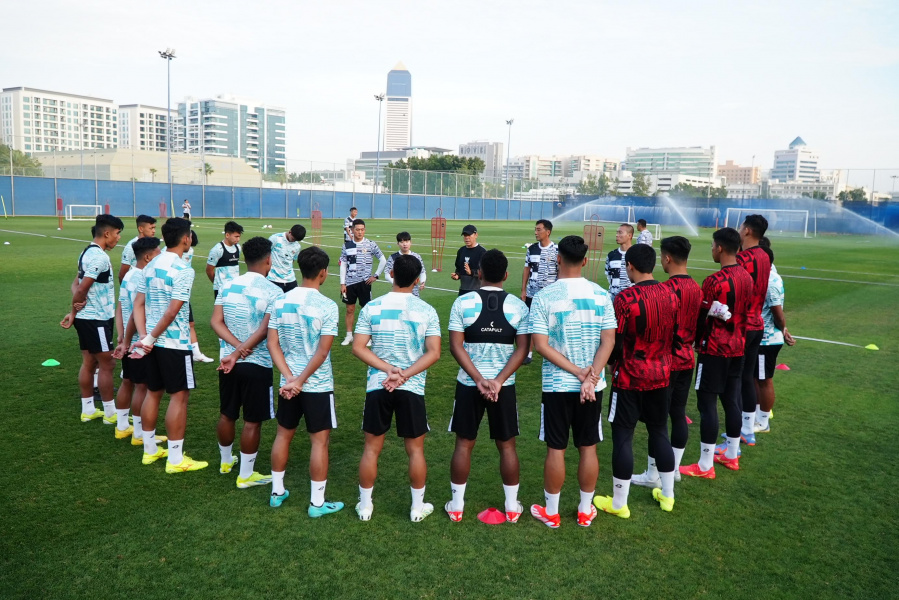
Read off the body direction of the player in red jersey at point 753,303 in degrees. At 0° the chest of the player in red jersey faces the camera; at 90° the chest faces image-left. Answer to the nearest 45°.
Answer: approximately 90°

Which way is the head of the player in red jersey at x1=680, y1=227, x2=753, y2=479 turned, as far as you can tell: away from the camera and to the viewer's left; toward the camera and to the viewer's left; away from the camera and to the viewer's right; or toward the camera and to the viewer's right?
away from the camera and to the viewer's left

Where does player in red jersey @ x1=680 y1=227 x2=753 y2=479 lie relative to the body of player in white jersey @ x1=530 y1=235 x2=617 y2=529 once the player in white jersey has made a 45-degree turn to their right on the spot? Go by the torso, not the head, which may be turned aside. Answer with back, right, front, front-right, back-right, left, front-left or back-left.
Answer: front

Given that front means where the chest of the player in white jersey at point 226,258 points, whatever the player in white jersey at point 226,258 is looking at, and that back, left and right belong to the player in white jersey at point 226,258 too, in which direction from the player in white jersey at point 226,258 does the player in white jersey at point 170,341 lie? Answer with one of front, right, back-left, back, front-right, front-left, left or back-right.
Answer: front-right

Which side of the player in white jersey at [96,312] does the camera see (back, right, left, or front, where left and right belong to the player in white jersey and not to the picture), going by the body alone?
right

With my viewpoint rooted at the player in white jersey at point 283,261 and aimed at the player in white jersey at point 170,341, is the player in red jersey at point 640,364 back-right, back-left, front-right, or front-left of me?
front-left

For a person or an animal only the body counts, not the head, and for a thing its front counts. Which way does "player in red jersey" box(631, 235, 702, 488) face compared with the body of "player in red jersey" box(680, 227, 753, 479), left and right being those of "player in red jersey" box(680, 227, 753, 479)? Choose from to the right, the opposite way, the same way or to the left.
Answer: the same way

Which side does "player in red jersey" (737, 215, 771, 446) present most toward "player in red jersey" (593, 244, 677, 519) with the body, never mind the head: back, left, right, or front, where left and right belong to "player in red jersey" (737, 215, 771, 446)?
left

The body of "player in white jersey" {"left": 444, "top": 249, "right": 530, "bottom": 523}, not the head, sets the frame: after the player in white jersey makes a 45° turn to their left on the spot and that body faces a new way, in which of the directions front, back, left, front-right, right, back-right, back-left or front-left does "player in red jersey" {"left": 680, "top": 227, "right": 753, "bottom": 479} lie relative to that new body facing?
right

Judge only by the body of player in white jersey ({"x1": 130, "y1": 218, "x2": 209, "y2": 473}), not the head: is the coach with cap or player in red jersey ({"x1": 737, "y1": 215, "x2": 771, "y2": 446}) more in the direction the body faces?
the coach with cap

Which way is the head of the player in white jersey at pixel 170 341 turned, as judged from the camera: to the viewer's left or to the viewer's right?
to the viewer's right

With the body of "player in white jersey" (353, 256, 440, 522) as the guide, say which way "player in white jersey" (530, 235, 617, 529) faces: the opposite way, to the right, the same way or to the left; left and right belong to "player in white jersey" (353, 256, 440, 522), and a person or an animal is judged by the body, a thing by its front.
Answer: the same way

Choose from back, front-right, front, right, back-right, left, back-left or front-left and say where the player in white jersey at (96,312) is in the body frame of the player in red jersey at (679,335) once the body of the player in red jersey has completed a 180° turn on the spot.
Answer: back-right

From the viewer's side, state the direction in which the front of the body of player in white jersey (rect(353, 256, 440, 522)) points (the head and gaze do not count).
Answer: away from the camera

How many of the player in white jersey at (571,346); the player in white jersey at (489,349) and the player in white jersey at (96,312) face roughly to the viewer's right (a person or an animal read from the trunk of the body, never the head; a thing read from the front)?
1

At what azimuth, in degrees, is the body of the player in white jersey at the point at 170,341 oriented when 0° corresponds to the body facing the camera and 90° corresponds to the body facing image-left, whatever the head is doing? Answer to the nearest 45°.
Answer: approximately 225°
